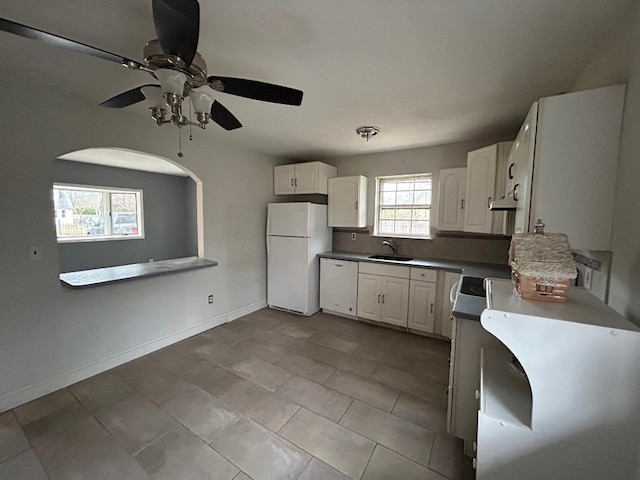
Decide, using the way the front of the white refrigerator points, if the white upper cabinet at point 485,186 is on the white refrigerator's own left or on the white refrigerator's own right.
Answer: on the white refrigerator's own left

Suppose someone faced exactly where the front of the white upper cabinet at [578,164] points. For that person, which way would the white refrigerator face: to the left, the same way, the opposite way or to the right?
to the left

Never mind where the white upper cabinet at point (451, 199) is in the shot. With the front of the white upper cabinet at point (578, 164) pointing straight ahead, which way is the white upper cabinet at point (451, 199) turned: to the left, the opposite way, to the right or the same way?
to the left

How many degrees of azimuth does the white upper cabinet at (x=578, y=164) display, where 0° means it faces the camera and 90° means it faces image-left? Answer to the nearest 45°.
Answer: approximately 90°

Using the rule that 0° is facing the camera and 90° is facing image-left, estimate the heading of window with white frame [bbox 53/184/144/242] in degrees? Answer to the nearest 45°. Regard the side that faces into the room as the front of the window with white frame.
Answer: approximately 315°

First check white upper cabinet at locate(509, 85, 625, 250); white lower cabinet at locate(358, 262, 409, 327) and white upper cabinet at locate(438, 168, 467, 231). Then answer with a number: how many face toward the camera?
2
